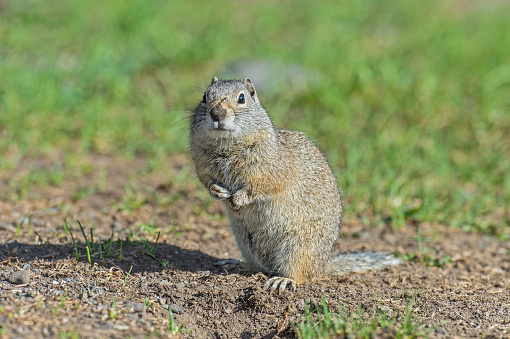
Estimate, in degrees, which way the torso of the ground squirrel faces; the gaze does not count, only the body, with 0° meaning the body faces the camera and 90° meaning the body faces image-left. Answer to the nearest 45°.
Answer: approximately 45°

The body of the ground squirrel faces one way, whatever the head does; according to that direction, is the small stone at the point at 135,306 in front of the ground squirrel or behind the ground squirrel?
in front

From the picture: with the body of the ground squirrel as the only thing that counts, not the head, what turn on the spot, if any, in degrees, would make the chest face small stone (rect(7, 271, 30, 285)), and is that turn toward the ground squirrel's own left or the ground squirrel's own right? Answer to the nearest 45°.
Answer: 0° — it already faces it

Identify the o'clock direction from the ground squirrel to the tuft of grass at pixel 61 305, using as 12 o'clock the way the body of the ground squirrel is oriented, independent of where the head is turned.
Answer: The tuft of grass is roughly at 12 o'clock from the ground squirrel.

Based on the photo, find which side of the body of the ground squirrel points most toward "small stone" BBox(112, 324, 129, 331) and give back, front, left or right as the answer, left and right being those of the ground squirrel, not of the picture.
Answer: front

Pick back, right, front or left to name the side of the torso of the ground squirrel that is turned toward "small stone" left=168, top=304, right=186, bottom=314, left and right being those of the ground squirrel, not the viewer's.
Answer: front

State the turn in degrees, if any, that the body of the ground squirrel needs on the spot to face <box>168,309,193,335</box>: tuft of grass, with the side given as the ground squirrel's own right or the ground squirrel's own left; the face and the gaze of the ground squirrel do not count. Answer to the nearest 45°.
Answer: approximately 45° to the ground squirrel's own left

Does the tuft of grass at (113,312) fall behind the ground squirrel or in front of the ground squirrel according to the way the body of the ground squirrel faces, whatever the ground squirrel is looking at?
in front
